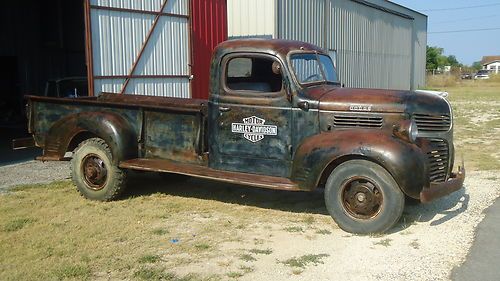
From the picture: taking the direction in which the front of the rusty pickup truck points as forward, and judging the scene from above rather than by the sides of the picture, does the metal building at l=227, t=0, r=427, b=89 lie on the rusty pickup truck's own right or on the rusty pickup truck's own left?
on the rusty pickup truck's own left

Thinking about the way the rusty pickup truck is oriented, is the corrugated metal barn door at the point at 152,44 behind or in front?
behind

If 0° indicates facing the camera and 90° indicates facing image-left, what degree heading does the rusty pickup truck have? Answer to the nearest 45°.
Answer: approximately 315°
